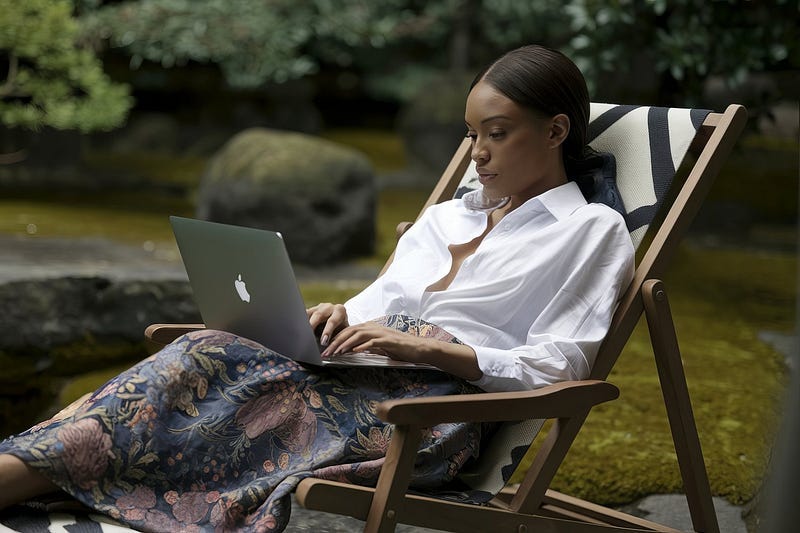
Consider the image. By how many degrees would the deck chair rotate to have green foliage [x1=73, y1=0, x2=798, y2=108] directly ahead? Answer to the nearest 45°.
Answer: approximately 135° to its right

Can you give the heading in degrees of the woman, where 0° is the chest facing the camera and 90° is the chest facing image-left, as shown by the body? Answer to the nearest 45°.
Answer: approximately 45°

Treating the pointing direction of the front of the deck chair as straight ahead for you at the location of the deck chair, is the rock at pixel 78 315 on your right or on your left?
on your right

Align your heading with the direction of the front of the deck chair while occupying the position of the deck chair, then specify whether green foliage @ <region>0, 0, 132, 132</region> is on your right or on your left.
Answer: on your right

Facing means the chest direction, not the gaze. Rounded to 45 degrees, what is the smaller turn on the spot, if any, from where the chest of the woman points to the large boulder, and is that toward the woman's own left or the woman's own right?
approximately 135° to the woman's own right

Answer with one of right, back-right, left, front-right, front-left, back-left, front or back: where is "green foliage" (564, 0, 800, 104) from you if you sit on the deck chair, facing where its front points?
back-right

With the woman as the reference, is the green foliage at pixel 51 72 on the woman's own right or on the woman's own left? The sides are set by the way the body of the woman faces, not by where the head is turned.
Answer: on the woman's own right

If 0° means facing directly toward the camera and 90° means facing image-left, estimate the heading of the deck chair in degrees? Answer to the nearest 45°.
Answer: approximately 45°

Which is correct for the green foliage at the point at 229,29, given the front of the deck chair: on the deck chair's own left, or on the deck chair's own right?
on the deck chair's own right

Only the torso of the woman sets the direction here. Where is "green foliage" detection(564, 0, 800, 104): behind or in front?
behind

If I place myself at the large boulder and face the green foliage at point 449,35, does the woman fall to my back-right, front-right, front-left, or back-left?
back-right

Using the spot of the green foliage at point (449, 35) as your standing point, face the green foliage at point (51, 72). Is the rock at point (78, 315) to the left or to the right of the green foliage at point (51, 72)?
left
